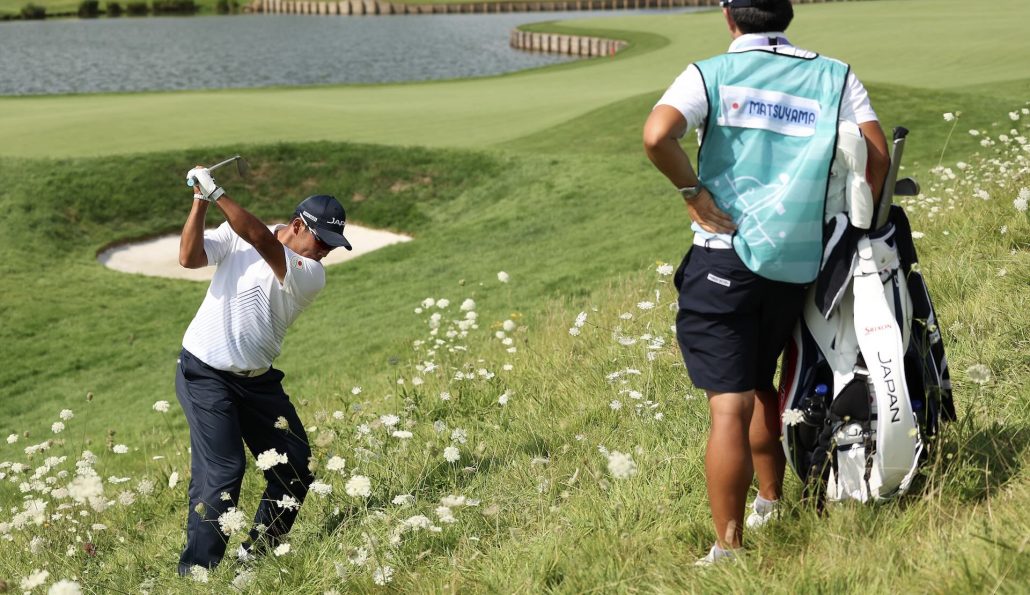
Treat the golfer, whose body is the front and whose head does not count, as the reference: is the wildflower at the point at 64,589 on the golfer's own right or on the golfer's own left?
on the golfer's own right

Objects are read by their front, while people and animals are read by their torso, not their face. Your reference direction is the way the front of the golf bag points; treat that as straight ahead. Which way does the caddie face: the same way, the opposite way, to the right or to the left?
the opposite way

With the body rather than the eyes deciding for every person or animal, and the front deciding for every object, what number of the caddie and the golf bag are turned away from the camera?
1

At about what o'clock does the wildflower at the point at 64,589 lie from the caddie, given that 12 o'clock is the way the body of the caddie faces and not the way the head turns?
The wildflower is roughly at 8 o'clock from the caddie.

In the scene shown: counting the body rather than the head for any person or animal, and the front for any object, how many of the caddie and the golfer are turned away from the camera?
1

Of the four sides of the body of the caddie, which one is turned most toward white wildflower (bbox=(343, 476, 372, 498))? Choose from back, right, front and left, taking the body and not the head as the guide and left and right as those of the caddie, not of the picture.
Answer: left

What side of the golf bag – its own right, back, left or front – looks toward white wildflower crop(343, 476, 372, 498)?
right

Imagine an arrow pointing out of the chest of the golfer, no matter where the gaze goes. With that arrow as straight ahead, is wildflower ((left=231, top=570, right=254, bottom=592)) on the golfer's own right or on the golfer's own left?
on the golfer's own right

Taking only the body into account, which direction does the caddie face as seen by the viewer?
away from the camera

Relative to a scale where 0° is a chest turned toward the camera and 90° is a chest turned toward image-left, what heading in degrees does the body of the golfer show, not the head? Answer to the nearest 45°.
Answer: approximately 315°
